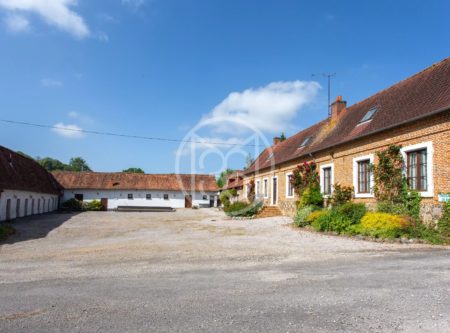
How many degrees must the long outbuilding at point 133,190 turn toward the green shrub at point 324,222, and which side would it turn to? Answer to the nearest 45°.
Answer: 0° — it already faces it

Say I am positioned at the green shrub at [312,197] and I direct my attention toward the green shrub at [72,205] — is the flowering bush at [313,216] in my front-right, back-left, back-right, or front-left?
back-left

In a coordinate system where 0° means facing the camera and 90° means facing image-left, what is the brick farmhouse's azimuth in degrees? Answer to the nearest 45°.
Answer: approximately 45°
